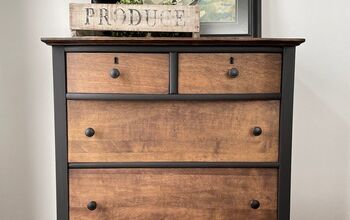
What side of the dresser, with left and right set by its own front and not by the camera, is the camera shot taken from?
front

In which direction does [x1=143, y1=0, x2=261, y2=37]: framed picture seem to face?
toward the camera
